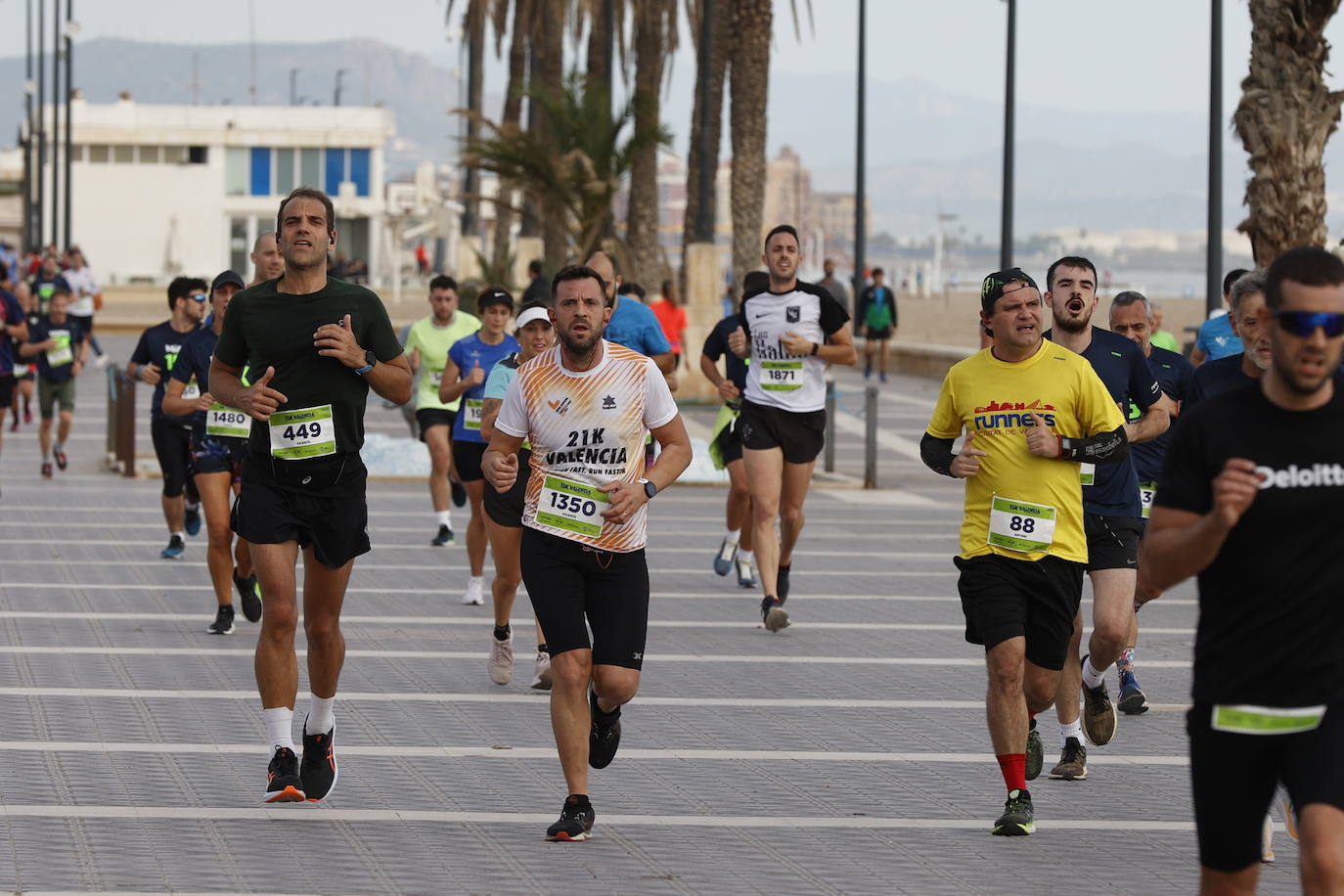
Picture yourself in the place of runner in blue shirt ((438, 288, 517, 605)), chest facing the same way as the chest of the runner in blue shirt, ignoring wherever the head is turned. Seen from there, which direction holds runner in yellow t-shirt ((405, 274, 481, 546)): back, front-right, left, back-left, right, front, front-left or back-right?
back

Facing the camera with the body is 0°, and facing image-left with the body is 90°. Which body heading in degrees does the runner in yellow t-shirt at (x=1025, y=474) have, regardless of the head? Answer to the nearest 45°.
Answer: approximately 0°

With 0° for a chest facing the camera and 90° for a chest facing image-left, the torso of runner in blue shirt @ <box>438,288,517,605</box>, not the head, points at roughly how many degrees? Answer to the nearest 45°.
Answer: approximately 0°

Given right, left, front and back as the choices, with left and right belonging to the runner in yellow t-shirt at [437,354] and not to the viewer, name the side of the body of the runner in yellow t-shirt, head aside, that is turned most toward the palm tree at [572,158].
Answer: back

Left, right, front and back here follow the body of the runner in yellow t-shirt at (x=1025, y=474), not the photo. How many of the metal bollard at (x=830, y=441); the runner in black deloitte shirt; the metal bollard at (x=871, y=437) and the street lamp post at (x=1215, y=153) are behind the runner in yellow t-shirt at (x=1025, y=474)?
3

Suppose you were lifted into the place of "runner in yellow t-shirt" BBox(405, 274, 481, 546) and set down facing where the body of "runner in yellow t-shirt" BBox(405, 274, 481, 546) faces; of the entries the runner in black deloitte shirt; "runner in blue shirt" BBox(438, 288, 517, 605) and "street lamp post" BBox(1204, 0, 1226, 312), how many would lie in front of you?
2

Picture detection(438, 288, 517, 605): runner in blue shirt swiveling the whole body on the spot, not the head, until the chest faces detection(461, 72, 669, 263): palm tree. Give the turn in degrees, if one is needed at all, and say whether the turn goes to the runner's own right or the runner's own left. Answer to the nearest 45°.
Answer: approximately 180°

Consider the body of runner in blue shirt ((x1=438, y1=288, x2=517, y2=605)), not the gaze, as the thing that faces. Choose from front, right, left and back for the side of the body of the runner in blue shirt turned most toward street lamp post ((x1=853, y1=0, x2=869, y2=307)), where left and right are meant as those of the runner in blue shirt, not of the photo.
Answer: back

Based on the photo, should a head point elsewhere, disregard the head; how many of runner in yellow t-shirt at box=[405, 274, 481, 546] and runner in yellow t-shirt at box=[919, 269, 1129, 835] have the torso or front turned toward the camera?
2

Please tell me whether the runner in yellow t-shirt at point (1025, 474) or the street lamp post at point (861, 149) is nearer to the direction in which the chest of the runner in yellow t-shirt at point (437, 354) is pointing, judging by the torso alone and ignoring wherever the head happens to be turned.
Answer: the runner in yellow t-shirt

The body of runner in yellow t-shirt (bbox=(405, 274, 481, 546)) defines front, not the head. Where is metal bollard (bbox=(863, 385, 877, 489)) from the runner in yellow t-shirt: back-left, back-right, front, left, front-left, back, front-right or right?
back-left
